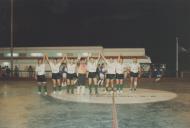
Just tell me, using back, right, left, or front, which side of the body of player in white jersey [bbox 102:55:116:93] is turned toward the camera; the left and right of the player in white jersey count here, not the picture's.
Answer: front

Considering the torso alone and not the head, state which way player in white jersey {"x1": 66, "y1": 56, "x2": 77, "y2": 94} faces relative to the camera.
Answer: toward the camera

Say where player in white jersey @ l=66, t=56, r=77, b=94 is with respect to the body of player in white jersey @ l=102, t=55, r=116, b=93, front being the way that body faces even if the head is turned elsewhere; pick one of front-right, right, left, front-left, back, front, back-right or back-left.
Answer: right

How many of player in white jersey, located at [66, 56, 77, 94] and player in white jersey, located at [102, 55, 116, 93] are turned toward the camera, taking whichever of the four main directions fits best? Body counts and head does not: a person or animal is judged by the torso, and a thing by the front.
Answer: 2

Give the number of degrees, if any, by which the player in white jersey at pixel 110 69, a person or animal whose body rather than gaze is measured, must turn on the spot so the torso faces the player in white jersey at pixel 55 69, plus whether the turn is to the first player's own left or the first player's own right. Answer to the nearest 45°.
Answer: approximately 90° to the first player's own right

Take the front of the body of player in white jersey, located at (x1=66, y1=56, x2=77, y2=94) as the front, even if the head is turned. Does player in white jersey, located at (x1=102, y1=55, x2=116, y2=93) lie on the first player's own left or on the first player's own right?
on the first player's own left

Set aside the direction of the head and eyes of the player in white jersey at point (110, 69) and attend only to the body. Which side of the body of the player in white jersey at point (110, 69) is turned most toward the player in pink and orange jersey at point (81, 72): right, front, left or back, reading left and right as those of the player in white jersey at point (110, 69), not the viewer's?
right

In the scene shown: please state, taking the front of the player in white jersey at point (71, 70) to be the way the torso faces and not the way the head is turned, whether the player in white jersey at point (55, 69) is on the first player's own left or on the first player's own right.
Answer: on the first player's own right

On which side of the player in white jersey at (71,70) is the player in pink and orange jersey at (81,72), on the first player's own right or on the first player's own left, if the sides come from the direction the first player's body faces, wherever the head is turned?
on the first player's own left
